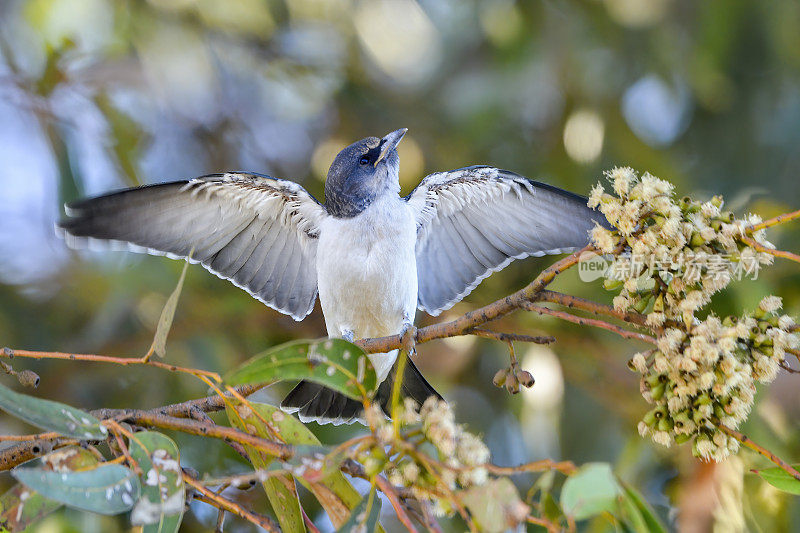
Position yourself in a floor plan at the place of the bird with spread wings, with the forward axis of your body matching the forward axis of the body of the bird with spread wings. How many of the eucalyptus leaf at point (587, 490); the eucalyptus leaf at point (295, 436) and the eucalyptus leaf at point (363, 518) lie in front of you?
3

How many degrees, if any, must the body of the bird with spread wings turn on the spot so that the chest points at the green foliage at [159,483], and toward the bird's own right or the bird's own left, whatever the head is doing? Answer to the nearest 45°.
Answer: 0° — it already faces it

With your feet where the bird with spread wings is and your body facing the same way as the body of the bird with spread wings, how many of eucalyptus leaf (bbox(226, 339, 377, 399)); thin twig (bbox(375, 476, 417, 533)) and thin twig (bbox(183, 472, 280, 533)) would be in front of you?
3

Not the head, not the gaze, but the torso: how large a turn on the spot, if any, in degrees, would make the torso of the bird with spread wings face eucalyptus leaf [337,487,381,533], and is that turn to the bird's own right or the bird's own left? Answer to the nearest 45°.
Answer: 0° — it already faces it

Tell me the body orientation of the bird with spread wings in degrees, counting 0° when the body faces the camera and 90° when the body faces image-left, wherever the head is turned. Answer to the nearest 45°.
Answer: approximately 0°
